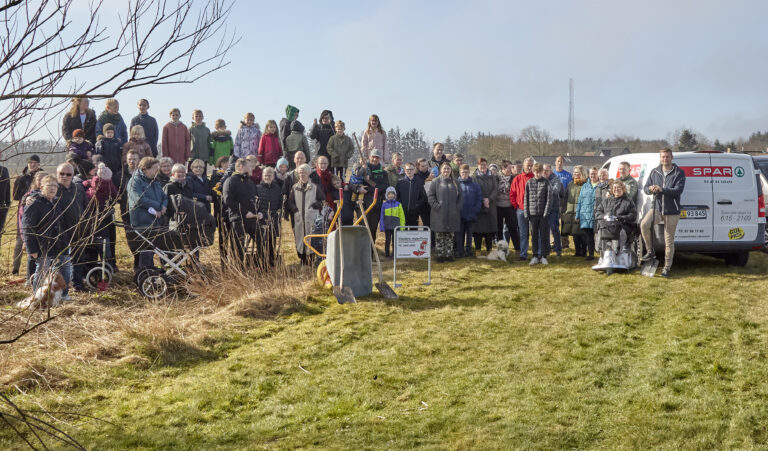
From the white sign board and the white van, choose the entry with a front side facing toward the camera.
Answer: the white sign board

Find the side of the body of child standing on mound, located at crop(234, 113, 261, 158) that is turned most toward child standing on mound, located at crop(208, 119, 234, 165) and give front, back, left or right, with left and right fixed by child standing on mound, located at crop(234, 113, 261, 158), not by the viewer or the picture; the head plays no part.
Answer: right

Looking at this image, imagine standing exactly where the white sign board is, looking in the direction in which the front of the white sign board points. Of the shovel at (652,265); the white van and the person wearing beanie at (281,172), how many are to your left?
2

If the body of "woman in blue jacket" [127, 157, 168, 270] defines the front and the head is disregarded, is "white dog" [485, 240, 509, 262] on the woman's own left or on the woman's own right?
on the woman's own left

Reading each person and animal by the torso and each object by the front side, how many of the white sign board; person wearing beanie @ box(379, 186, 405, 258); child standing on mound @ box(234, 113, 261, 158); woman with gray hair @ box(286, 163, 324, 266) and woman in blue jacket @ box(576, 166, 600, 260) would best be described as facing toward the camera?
5

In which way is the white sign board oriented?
toward the camera

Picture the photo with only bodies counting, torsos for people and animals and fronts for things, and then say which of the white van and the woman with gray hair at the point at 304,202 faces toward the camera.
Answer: the woman with gray hair

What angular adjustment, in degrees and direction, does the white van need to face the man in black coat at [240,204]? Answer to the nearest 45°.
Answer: approximately 90° to its left

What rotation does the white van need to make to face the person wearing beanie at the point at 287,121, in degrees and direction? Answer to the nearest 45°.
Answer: approximately 45° to its left

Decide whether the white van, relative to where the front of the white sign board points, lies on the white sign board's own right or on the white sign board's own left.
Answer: on the white sign board's own left

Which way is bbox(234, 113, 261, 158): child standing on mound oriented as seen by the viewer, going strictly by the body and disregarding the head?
toward the camera

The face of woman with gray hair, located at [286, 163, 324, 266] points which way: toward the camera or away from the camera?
toward the camera

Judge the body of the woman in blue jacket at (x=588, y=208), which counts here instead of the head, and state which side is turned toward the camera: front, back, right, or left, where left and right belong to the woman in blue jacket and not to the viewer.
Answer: front

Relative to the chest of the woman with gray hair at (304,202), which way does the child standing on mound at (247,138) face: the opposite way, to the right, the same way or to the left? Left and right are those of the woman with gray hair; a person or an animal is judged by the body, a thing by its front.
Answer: the same way

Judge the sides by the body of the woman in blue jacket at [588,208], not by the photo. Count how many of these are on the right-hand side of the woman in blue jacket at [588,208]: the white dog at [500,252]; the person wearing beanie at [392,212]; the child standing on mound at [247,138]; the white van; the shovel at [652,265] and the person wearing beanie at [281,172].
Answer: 4

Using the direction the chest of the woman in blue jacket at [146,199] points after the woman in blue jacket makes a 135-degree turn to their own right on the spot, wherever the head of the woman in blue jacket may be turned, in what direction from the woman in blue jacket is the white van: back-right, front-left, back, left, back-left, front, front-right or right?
back

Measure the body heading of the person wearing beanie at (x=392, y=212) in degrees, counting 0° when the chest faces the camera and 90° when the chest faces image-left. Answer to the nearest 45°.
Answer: approximately 0°
